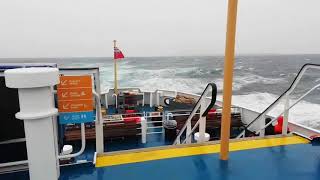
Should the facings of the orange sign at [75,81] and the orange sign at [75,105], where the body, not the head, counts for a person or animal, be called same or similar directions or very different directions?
same or similar directions

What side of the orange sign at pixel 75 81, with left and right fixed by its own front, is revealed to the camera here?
front

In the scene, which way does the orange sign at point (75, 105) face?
toward the camera

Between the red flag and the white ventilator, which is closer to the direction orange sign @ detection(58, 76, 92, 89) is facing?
the white ventilator

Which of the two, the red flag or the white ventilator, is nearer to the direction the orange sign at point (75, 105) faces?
the white ventilator

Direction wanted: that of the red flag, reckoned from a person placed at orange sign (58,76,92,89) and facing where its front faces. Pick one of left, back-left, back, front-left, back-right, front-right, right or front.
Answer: back

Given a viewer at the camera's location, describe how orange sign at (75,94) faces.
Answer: facing the viewer

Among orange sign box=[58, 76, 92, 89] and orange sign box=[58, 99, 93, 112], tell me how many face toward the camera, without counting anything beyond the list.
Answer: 2

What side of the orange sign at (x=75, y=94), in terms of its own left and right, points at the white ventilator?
front
